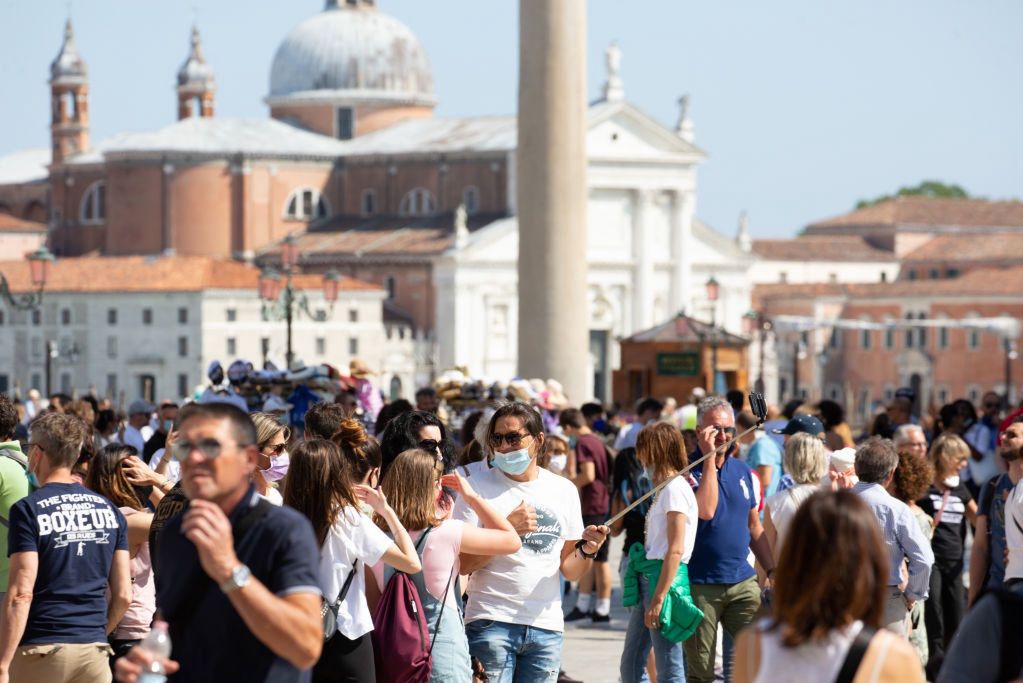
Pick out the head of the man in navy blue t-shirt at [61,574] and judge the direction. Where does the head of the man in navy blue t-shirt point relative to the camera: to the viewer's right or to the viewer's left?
to the viewer's left

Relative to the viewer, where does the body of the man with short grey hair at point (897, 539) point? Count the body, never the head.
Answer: away from the camera

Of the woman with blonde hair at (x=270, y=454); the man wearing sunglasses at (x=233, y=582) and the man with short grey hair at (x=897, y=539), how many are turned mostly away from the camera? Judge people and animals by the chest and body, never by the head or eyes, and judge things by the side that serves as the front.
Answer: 1

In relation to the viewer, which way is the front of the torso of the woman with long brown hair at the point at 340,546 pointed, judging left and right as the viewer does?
facing away from the viewer and to the right of the viewer

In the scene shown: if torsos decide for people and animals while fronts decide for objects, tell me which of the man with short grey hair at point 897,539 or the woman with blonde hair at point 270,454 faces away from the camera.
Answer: the man with short grey hair

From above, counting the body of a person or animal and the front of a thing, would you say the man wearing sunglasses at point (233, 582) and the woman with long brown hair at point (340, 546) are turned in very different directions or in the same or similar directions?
very different directions

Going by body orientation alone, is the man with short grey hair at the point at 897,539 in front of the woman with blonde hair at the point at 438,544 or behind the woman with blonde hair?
in front

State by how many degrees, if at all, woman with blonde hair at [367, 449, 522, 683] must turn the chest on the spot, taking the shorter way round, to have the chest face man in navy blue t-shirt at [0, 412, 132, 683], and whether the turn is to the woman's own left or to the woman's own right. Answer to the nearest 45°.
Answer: approximately 135° to the woman's own left

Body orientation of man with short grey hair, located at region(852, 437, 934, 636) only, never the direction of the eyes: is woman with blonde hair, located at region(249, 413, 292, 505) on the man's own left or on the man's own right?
on the man's own left

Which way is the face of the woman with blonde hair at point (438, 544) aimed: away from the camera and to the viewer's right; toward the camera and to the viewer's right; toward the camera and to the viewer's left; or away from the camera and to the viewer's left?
away from the camera and to the viewer's right
